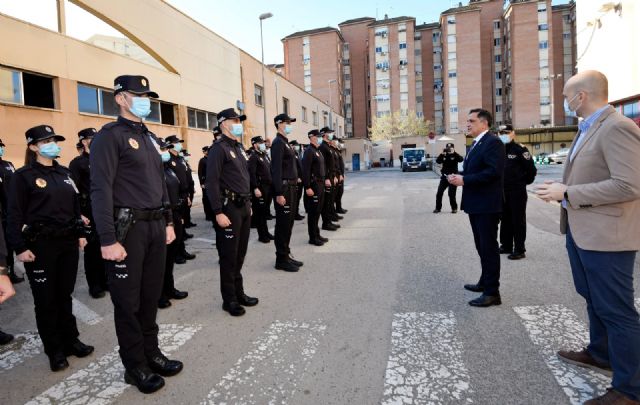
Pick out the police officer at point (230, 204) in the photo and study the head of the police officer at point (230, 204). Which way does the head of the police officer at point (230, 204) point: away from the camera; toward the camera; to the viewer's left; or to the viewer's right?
to the viewer's right

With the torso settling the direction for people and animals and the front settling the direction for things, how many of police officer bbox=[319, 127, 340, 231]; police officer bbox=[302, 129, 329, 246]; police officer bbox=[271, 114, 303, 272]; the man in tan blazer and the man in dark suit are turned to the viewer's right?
3

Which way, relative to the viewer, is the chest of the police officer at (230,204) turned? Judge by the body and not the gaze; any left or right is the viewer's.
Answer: facing the viewer and to the right of the viewer

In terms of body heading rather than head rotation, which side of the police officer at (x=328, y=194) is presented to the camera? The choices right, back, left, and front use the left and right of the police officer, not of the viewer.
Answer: right

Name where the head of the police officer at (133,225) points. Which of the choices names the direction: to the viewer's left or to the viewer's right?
to the viewer's right

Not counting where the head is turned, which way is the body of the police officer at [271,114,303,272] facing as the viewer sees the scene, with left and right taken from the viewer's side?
facing to the right of the viewer

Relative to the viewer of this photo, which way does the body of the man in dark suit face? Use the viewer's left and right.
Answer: facing to the left of the viewer

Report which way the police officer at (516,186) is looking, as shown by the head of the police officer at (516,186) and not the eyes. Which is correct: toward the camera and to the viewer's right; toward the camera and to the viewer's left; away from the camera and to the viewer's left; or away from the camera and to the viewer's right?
toward the camera and to the viewer's left

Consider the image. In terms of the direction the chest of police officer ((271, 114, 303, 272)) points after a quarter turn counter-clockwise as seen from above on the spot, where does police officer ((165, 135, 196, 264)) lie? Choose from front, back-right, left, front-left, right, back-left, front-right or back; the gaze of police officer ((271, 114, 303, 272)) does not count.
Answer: front-left

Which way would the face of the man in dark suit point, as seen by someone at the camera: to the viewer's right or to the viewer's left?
to the viewer's left

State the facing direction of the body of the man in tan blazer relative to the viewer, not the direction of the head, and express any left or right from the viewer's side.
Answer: facing to the left of the viewer

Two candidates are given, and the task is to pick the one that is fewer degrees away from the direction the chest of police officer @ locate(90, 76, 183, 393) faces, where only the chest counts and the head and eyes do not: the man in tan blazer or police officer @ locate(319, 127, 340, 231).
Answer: the man in tan blazer
